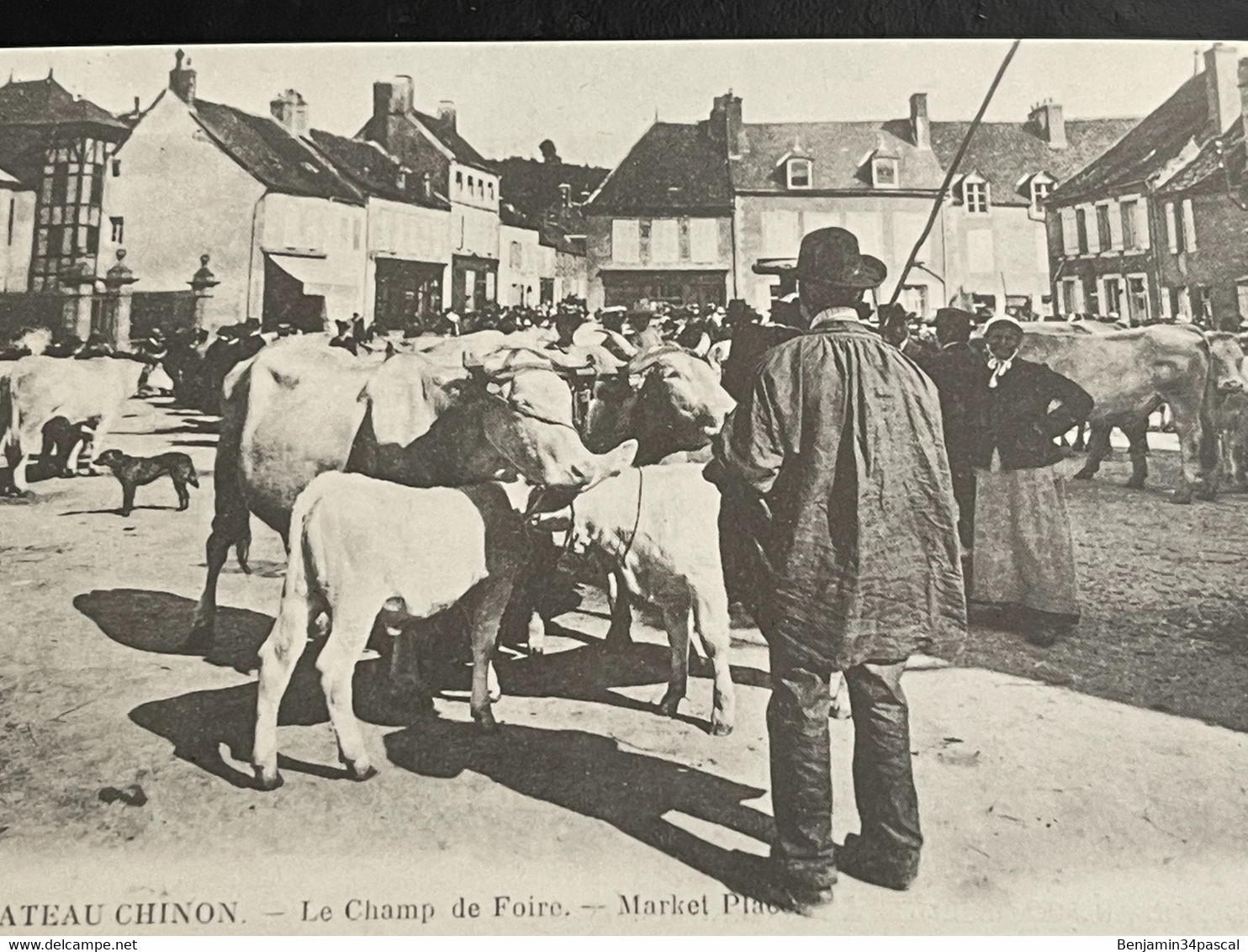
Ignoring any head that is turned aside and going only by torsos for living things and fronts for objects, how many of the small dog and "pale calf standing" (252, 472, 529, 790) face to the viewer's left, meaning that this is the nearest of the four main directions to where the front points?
1

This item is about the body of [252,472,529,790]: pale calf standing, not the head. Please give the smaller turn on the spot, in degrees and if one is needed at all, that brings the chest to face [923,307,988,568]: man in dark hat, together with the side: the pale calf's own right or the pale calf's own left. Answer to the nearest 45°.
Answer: approximately 45° to the pale calf's own right

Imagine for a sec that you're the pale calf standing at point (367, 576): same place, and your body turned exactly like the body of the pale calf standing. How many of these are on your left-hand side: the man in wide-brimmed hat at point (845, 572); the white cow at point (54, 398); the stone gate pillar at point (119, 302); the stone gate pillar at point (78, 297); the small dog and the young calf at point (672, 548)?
4

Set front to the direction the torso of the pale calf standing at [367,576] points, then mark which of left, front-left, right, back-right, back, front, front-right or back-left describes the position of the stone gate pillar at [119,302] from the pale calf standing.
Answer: left

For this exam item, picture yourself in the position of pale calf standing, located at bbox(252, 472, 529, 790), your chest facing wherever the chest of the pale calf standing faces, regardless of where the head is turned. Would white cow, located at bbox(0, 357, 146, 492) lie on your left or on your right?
on your left

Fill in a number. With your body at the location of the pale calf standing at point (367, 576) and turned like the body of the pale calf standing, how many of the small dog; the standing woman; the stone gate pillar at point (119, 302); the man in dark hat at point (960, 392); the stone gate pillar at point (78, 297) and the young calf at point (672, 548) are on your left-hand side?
3

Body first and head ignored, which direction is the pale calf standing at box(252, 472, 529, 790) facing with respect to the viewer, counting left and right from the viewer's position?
facing away from the viewer and to the right of the viewer

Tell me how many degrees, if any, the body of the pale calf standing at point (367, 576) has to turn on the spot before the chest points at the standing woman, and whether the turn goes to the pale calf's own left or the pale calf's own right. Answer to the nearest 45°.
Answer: approximately 45° to the pale calf's own right

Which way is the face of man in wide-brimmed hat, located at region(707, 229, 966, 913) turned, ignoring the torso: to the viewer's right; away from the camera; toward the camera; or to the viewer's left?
away from the camera

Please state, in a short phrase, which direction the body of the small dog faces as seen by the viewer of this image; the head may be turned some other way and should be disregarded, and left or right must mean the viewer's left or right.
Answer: facing to the left of the viewer
